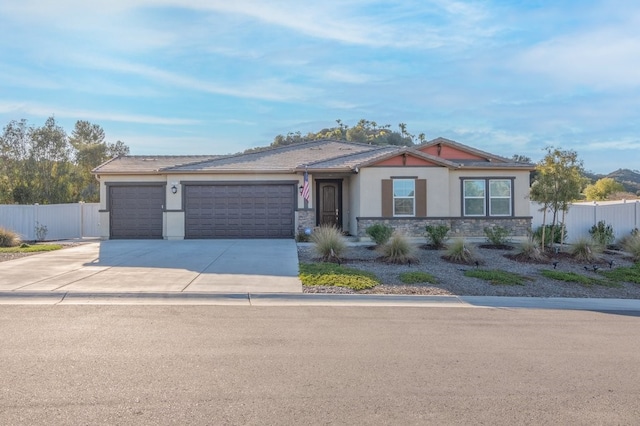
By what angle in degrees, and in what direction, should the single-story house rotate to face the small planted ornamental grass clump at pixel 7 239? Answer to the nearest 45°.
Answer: approximately 90° to its right

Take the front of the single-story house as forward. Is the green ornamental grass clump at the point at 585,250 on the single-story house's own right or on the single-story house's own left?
on the single-story house's own left

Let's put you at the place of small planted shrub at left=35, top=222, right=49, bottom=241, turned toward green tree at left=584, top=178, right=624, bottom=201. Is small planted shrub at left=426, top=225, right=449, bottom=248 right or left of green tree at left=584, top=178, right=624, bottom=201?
right

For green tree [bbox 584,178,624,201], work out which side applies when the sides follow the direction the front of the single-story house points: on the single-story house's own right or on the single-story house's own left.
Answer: on the single-story house's own left

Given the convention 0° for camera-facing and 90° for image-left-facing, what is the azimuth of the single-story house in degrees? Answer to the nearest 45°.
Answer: approximately 0°

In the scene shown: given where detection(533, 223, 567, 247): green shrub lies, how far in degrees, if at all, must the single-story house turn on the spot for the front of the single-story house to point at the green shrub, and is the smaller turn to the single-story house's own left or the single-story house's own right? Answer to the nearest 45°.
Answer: approximately 90° to the single-story house's own left

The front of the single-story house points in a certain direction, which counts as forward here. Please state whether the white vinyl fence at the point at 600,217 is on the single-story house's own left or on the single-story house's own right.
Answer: on the single-story house's own left

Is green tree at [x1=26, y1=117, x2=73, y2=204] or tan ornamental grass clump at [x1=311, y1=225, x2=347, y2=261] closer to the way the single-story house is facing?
the tan ornamental grass clump

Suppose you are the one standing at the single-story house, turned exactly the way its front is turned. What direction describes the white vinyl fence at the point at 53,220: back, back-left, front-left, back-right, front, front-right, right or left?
right

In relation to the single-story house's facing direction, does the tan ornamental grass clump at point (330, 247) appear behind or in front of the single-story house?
in front

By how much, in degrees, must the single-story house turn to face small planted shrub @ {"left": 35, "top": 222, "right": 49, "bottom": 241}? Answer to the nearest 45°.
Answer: approximately 90° to its right

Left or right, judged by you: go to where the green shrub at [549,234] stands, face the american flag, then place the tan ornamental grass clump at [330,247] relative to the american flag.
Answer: left

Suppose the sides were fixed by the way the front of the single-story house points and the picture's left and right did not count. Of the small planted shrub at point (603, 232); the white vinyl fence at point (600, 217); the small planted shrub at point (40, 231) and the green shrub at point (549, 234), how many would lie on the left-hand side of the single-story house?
3
